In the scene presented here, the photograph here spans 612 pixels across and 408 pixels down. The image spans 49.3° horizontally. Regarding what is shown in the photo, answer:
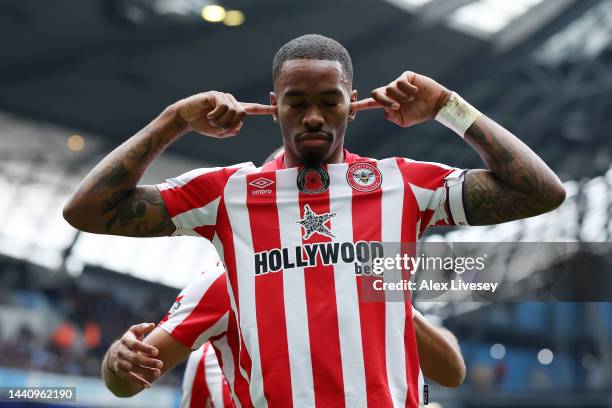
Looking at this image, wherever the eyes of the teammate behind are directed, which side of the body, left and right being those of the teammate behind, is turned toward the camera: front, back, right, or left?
front

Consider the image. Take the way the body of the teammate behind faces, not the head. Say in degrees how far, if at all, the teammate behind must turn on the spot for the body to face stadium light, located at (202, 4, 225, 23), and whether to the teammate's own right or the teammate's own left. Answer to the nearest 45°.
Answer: approximately 180°

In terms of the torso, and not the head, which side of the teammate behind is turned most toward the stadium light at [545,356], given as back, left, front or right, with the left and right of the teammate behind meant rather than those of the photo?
back
